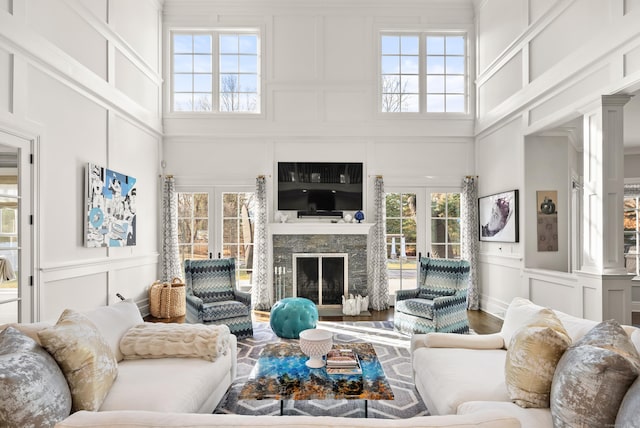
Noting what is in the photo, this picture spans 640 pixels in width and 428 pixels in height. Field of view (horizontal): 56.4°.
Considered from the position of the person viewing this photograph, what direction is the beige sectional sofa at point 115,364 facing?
facing the viewer and to the right of the viewer

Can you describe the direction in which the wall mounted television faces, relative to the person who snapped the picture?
facing the viewer

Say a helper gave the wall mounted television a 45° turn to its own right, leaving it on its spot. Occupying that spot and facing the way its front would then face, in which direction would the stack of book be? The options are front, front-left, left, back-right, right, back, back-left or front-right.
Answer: front-left

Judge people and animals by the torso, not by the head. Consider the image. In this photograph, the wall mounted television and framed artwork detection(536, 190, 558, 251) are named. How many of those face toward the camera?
2

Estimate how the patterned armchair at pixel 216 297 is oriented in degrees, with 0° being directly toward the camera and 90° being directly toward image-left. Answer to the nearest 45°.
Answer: approximately 315°

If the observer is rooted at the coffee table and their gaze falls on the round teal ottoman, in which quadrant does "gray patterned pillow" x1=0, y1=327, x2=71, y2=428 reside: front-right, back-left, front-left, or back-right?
back-left

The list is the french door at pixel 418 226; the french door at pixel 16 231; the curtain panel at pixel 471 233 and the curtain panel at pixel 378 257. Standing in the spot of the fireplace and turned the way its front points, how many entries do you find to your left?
3

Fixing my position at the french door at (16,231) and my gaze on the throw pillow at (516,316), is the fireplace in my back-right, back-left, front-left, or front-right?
front-left

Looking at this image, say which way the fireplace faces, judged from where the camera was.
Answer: facing the viewer

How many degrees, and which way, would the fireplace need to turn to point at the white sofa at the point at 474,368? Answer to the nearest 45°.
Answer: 0° — it already faces it

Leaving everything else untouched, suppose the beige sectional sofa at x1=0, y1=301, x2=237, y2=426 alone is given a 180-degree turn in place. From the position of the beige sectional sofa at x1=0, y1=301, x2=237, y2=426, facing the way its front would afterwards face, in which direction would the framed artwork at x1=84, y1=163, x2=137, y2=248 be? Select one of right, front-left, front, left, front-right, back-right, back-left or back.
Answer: front-right

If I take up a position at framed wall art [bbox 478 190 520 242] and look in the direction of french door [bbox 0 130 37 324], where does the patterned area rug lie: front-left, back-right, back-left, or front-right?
front-left

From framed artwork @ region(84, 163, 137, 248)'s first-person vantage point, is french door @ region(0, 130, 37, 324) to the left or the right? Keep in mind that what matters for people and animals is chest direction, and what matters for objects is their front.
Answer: on its right

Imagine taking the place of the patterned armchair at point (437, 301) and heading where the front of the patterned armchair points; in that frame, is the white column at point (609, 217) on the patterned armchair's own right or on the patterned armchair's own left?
on the patterned armchair's own left

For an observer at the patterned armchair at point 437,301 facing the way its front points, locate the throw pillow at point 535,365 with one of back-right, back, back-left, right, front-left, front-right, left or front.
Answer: front-left

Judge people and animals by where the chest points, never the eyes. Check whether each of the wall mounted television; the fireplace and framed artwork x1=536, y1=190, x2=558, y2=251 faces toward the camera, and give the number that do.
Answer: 3

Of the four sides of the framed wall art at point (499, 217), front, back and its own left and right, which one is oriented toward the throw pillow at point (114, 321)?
front

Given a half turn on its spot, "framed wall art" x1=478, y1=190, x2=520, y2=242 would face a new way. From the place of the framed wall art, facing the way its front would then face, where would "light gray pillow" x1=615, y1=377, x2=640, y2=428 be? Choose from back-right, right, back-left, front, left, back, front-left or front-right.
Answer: back-right

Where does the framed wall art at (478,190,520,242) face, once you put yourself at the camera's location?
facing the viewer and to the left of the viewer
